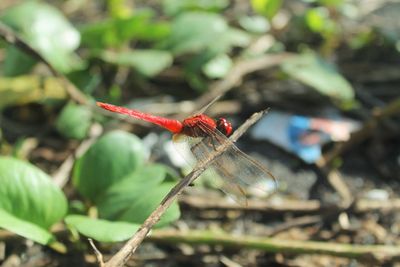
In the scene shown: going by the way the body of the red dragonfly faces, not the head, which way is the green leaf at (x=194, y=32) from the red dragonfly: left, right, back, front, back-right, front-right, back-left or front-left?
left

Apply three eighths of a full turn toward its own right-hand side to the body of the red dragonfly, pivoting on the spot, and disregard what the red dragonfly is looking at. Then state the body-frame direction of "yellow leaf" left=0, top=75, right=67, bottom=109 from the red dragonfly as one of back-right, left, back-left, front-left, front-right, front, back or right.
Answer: right

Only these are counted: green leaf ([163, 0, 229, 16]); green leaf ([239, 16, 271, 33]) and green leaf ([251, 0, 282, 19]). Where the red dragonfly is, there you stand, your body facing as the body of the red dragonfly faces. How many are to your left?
3

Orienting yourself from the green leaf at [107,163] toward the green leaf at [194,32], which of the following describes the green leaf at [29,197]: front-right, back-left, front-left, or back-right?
back-left

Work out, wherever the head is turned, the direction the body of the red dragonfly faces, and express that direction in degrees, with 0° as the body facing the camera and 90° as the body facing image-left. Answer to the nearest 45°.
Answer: approximately 270°

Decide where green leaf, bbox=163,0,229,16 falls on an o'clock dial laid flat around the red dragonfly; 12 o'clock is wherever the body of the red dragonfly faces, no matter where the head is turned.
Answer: The green leaf is roughly at 9 o'clock from the red dragonfly.

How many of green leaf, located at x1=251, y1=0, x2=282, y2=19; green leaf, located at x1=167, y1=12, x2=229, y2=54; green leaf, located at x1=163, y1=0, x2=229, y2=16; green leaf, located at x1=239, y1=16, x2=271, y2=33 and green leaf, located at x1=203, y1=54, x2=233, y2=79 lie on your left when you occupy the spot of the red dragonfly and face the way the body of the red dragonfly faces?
5

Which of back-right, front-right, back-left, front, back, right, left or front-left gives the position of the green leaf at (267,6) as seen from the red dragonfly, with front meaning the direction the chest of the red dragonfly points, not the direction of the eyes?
left

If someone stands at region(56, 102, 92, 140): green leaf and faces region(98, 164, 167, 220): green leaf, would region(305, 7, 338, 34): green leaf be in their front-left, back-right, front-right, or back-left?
back-left
